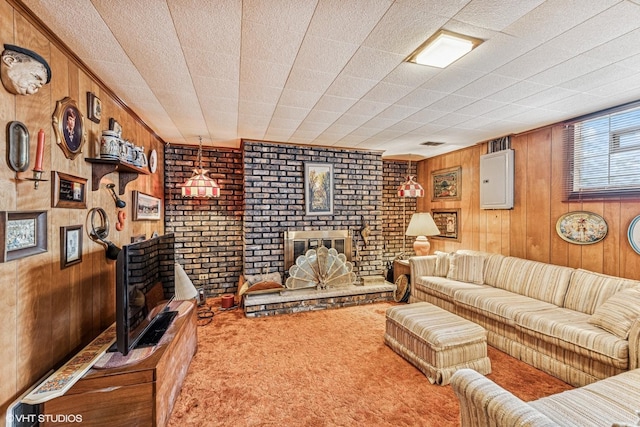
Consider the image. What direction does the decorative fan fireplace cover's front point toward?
toward the camera

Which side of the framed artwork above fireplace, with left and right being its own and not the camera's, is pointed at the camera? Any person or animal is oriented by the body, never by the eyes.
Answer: front

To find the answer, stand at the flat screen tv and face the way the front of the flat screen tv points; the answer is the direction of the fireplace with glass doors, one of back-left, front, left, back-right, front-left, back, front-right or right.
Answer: left

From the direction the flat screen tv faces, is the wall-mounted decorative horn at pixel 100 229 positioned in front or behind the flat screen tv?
behind

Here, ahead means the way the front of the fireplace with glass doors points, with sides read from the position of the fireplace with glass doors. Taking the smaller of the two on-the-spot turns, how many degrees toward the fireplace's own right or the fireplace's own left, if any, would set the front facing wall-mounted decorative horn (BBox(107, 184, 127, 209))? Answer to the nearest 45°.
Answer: approximately 45° to the fireplace's own right

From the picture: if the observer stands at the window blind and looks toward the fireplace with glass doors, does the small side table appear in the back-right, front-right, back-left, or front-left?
front-right

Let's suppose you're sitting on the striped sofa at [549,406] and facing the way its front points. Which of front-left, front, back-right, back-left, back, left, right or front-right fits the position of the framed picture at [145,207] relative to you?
front-left

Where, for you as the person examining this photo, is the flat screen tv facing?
facing the viewer and to the right of the viewer

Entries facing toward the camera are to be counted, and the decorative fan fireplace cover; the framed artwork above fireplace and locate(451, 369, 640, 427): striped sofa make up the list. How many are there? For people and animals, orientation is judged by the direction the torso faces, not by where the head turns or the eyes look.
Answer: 2

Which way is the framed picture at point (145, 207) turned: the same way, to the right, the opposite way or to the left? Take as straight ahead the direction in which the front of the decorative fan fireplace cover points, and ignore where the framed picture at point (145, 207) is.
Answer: to the left

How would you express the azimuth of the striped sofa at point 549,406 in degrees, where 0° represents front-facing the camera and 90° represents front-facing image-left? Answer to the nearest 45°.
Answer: approximately 135°

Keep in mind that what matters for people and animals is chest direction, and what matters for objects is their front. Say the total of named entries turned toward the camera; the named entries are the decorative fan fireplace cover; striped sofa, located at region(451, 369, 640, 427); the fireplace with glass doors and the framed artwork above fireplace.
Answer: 3

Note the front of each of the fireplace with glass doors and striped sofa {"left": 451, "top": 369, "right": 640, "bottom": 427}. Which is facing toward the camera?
the fireplace with glass doors

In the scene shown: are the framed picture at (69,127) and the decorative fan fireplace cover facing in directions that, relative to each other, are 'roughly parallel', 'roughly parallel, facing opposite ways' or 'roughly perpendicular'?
roughly perpendicular

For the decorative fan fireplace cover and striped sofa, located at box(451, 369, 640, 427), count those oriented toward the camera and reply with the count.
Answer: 1

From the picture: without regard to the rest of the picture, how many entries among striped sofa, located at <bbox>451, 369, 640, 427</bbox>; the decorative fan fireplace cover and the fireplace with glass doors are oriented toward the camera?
2
